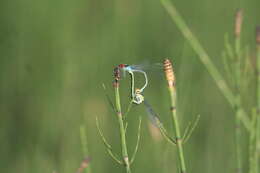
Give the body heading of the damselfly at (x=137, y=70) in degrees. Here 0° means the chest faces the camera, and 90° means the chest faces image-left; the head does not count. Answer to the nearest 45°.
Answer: approximately 90°
